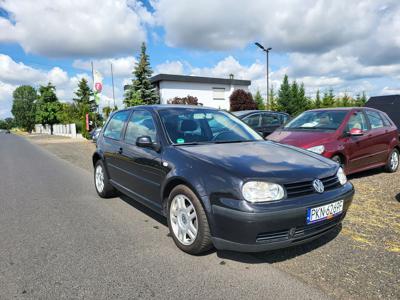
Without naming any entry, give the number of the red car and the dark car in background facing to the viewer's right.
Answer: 0

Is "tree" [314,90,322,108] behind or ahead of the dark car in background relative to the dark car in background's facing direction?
behind

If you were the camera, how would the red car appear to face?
facing the viewer and to the left of the viewer

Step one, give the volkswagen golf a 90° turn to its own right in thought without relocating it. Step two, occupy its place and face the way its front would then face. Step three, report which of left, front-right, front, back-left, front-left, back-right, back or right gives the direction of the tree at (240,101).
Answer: back-right

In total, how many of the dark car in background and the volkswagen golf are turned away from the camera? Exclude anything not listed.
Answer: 0

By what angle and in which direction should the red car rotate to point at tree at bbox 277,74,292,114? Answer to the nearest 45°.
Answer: approximately 135° to its right

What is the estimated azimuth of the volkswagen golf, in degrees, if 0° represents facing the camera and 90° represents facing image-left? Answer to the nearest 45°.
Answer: approximately 315°

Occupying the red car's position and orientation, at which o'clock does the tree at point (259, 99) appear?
The tree is roughly at 4 o'clock from the red car.

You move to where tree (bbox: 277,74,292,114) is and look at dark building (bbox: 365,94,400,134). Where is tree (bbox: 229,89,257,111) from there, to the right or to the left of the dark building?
right

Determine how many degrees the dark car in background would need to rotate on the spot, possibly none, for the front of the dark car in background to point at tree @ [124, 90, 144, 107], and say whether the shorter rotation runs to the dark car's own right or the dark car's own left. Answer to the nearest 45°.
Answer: approximately 90° to the dark car's own right

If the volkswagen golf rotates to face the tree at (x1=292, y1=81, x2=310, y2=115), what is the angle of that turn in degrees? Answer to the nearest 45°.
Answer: approximately 135° to its left

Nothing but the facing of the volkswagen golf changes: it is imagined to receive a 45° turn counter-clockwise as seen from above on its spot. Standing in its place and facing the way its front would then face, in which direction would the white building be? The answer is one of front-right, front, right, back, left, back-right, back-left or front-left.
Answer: left

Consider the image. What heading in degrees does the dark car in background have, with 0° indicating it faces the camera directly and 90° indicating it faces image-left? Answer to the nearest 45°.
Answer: approximately 45°

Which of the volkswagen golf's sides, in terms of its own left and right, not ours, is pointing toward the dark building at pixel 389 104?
left
